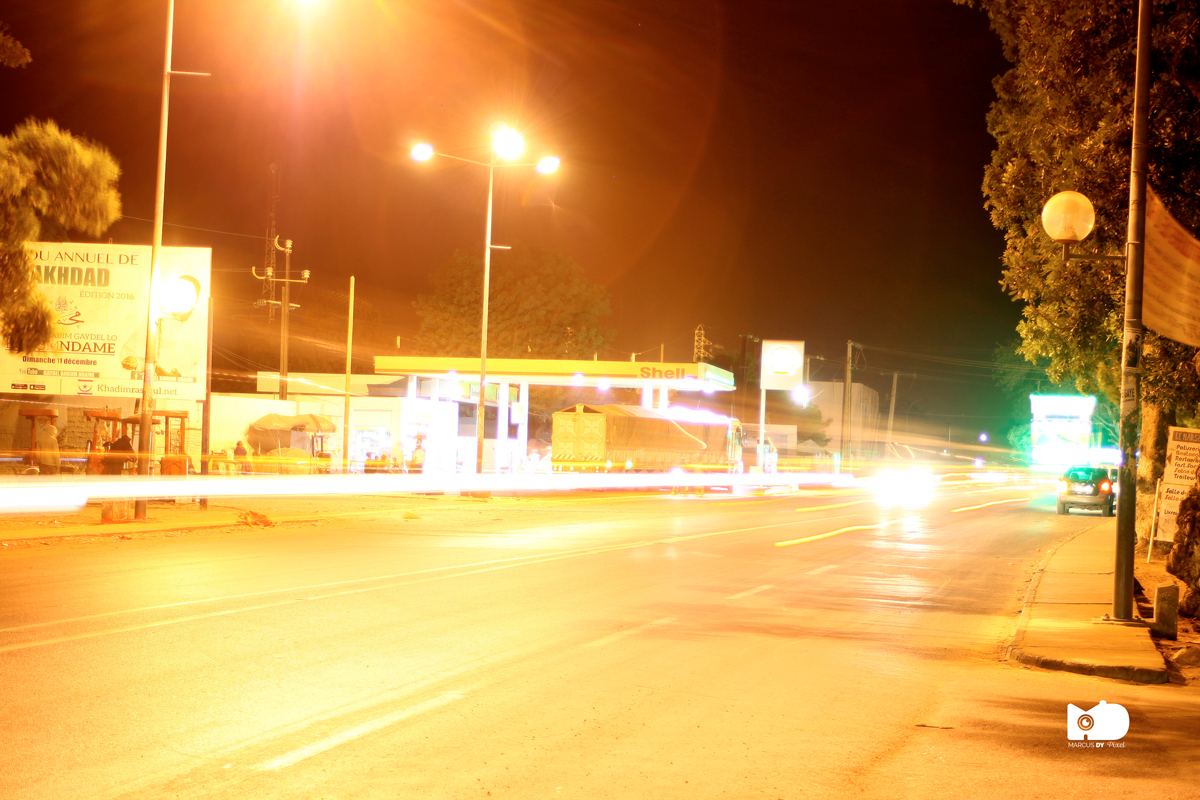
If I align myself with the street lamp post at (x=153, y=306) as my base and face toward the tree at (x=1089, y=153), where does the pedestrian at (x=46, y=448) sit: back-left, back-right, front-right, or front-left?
back-left

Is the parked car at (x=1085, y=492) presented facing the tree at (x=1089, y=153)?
no

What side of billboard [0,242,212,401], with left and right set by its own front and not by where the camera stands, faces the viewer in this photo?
front

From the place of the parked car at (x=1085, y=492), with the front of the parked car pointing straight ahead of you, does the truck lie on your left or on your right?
on your left

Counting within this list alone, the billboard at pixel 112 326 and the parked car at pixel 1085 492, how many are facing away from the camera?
1

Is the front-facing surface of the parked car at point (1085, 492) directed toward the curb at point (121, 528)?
no

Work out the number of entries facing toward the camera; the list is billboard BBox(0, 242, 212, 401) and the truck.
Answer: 1

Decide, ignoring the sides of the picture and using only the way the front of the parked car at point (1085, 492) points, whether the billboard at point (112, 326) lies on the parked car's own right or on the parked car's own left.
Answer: on the parked car's own left

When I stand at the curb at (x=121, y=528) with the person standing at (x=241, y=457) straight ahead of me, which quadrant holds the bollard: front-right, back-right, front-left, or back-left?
back-right

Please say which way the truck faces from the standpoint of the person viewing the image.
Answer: facing away from the viewer and to the right of the viewer

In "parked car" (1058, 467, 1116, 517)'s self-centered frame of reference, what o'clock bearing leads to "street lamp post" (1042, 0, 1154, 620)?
The street lamp post is roughly at 6 o'clock from the parked car.

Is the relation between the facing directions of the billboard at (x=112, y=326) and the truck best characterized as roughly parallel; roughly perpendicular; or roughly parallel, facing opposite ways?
roughly perpendicular

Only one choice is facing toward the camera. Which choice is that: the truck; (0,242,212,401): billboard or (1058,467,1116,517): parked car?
the billboard

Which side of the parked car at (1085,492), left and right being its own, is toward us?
back

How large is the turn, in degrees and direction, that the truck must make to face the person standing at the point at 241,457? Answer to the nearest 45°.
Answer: approximately 180°

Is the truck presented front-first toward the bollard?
no

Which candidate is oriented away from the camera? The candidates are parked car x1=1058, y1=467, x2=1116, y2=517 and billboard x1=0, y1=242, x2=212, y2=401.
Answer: the parked car

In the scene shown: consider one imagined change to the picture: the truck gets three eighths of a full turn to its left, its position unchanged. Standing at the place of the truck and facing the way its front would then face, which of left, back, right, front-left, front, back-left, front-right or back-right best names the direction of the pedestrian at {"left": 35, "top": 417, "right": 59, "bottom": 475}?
front-left

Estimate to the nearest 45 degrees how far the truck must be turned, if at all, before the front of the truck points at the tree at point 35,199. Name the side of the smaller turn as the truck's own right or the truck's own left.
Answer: approximately 135° to the truck's own right

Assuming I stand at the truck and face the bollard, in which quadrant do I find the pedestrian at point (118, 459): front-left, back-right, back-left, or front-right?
front-right

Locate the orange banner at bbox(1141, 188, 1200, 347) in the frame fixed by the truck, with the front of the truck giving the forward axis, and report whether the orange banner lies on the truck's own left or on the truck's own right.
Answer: on the truck's own right
